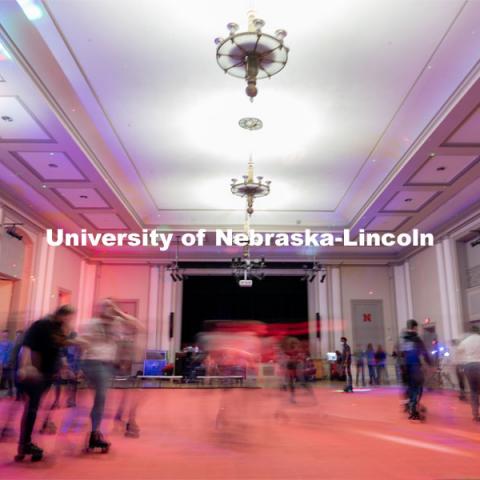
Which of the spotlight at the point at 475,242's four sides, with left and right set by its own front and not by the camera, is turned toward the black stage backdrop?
front

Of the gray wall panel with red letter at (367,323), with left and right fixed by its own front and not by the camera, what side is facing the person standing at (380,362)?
front

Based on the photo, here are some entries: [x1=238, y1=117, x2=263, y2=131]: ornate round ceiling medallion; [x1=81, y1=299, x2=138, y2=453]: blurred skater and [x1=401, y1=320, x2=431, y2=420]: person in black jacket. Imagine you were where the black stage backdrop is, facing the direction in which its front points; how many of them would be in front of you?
3

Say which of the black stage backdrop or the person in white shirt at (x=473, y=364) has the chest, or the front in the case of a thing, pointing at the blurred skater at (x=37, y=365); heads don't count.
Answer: the black stage backdrop

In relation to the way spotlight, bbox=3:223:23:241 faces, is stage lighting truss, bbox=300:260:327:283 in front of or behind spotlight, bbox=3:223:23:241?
in front

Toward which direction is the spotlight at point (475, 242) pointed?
to the viewer's left

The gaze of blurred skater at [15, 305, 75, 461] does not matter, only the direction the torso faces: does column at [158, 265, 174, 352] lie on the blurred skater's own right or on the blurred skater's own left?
on the blurred skater's own left

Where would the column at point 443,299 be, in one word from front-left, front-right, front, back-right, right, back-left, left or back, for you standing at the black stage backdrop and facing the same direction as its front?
front-left

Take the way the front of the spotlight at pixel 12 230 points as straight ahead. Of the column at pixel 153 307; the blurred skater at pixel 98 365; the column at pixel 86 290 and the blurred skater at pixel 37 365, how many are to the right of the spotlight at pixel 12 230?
2

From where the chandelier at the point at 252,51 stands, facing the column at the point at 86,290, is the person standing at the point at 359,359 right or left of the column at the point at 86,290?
right

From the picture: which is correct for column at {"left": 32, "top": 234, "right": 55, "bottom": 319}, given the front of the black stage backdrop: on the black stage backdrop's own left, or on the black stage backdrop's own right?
on the black stage backdrop's own right

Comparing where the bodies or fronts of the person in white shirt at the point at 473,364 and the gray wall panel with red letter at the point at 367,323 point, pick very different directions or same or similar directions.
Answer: very different directions
